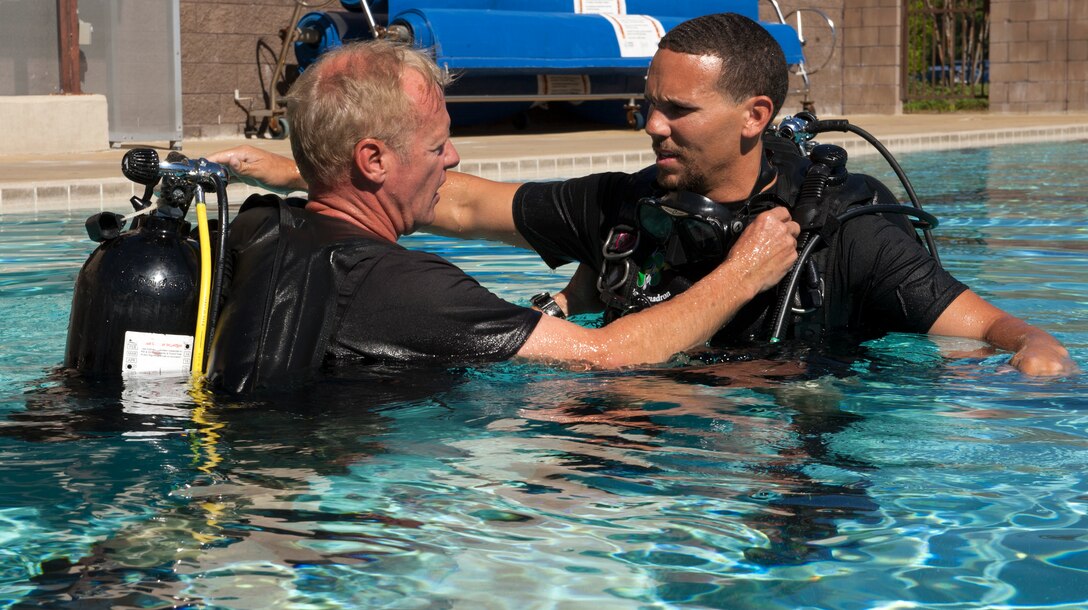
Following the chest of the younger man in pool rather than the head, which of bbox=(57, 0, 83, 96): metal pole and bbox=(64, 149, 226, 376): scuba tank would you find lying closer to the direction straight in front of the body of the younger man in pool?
the scuba tank

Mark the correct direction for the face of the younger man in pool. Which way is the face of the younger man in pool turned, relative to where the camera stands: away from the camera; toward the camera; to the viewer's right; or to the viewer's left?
to the viewer's left

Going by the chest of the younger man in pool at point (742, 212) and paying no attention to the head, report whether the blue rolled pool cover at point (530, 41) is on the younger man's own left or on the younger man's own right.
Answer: on the younger man's own right

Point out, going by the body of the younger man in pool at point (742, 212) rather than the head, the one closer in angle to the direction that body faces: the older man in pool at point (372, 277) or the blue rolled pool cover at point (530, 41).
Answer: the older man in pool

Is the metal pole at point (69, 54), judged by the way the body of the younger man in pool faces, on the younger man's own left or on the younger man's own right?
on the younger man's own right

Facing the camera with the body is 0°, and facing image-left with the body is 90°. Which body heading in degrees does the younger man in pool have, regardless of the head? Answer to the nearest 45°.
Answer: approximately 45°

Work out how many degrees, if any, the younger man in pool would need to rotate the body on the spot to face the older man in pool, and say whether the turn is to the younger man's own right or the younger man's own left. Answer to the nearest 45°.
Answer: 0° — they already face them

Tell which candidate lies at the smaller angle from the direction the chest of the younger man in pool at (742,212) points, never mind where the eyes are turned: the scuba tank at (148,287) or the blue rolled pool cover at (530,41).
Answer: the scuba tank

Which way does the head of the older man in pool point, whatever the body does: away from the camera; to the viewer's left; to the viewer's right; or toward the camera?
to the viewer's right
